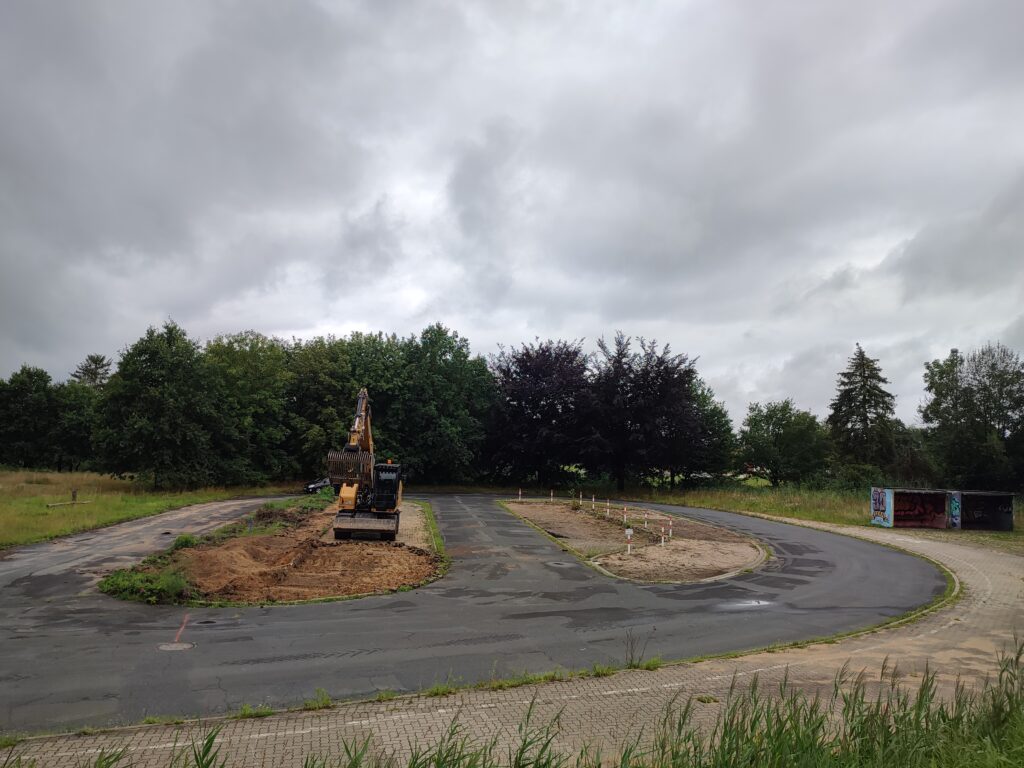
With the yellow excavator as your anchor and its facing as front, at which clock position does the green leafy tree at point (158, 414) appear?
The green leafy tree is roughly at 5 o'clock from the yellow excavator.

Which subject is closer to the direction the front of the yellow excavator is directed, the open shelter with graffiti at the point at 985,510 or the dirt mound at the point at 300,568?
the dirt mound

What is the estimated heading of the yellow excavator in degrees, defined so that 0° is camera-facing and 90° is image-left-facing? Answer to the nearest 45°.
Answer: approximately 0°

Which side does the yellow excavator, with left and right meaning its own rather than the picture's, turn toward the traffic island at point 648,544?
left

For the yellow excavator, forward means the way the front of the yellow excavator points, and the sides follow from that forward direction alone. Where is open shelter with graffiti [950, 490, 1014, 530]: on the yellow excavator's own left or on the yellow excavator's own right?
on the yellow excavator's own left

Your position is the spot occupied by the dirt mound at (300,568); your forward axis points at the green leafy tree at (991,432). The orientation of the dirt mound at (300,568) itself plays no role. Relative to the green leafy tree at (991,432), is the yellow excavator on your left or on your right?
left

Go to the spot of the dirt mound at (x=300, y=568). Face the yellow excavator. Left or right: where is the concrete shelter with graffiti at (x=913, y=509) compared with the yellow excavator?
right

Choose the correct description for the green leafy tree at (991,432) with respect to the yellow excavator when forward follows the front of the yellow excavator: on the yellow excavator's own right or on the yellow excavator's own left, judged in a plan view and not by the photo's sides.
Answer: on the yellow excavator's own left

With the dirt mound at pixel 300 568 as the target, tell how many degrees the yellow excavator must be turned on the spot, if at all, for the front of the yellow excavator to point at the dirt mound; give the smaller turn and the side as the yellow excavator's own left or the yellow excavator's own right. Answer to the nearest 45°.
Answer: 0° — it already faces it

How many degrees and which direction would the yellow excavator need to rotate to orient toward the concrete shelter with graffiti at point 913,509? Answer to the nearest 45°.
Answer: approximately 90° to its left
